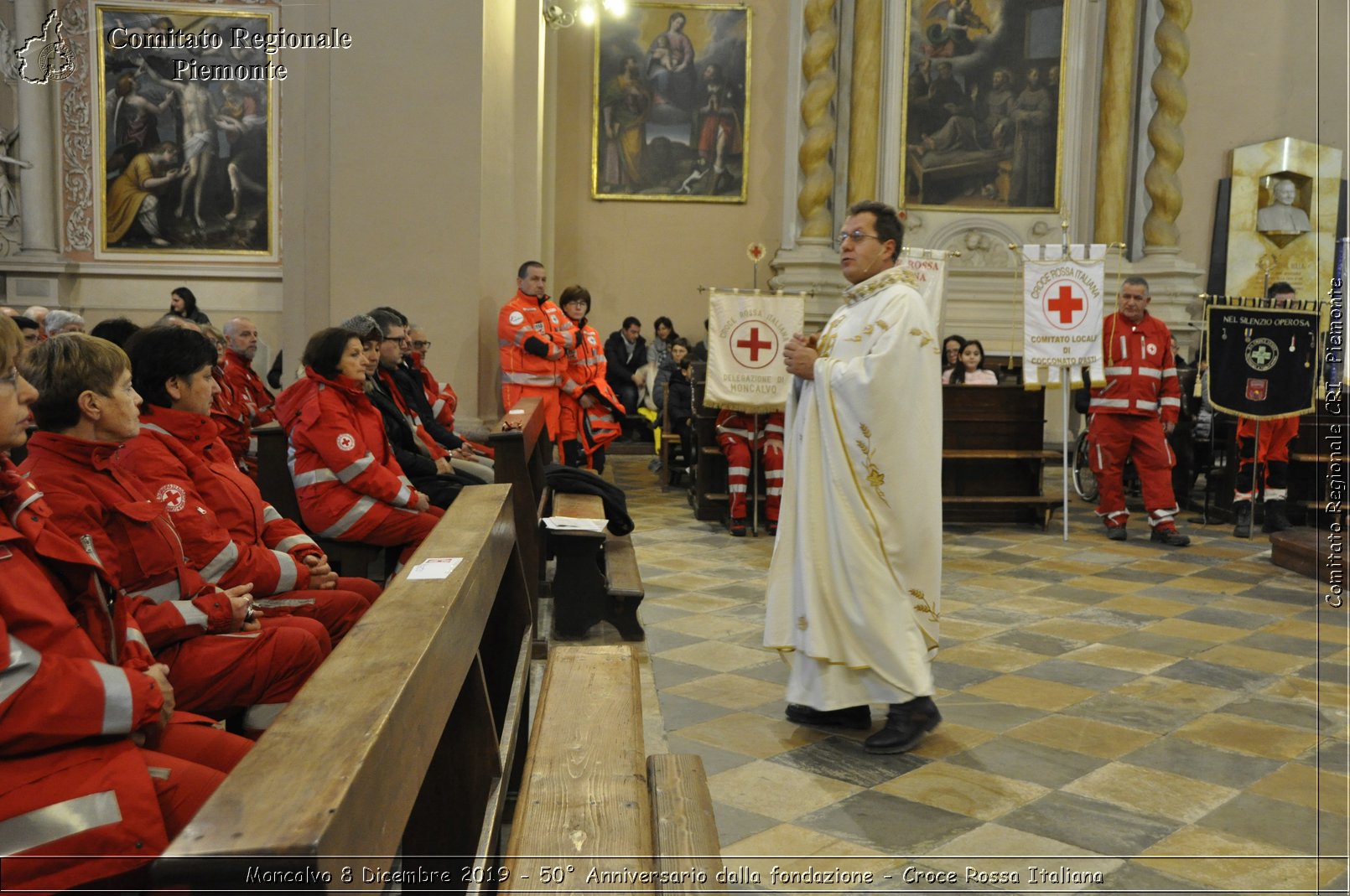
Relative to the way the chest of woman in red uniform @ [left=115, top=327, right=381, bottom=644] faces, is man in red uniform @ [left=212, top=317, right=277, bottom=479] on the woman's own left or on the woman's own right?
on the woman's own left

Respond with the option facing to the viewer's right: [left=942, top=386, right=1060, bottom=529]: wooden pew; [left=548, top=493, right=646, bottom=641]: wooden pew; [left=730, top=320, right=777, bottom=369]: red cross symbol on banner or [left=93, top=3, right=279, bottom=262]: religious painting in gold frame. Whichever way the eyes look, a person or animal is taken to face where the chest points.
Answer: [left=548, top=493, right=646, bottom=641]: wooden pew

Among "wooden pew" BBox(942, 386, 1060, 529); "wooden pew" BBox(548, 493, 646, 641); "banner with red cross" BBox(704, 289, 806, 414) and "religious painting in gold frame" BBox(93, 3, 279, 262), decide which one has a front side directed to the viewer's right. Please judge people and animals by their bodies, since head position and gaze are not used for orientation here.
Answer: "wooden pew" BBox(548, 493, 646, 641)

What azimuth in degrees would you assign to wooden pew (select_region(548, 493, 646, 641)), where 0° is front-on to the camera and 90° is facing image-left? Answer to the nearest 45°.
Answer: approximately 270°

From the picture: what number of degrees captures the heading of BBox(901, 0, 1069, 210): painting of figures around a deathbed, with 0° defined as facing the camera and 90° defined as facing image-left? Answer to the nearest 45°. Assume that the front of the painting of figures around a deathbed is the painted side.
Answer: approximately 0°

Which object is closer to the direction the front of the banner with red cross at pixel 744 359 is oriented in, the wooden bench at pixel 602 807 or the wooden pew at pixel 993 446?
the wooden bench

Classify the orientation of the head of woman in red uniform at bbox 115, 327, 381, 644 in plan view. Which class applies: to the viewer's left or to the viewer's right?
to the viewer's right

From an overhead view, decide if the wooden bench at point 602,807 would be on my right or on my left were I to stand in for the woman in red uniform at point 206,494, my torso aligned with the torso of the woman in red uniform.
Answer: on my right

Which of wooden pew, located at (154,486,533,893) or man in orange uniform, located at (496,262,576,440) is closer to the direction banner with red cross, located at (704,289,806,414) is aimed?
the wooden pew

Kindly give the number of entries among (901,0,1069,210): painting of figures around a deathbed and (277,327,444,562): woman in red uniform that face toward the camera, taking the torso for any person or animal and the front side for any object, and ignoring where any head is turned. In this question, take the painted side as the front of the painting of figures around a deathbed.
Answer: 1

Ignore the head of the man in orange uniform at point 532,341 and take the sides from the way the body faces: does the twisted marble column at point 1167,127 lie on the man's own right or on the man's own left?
on the man's own left

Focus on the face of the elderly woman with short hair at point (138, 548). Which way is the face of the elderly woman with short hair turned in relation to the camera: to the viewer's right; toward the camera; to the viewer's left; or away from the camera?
to the viewer's right
